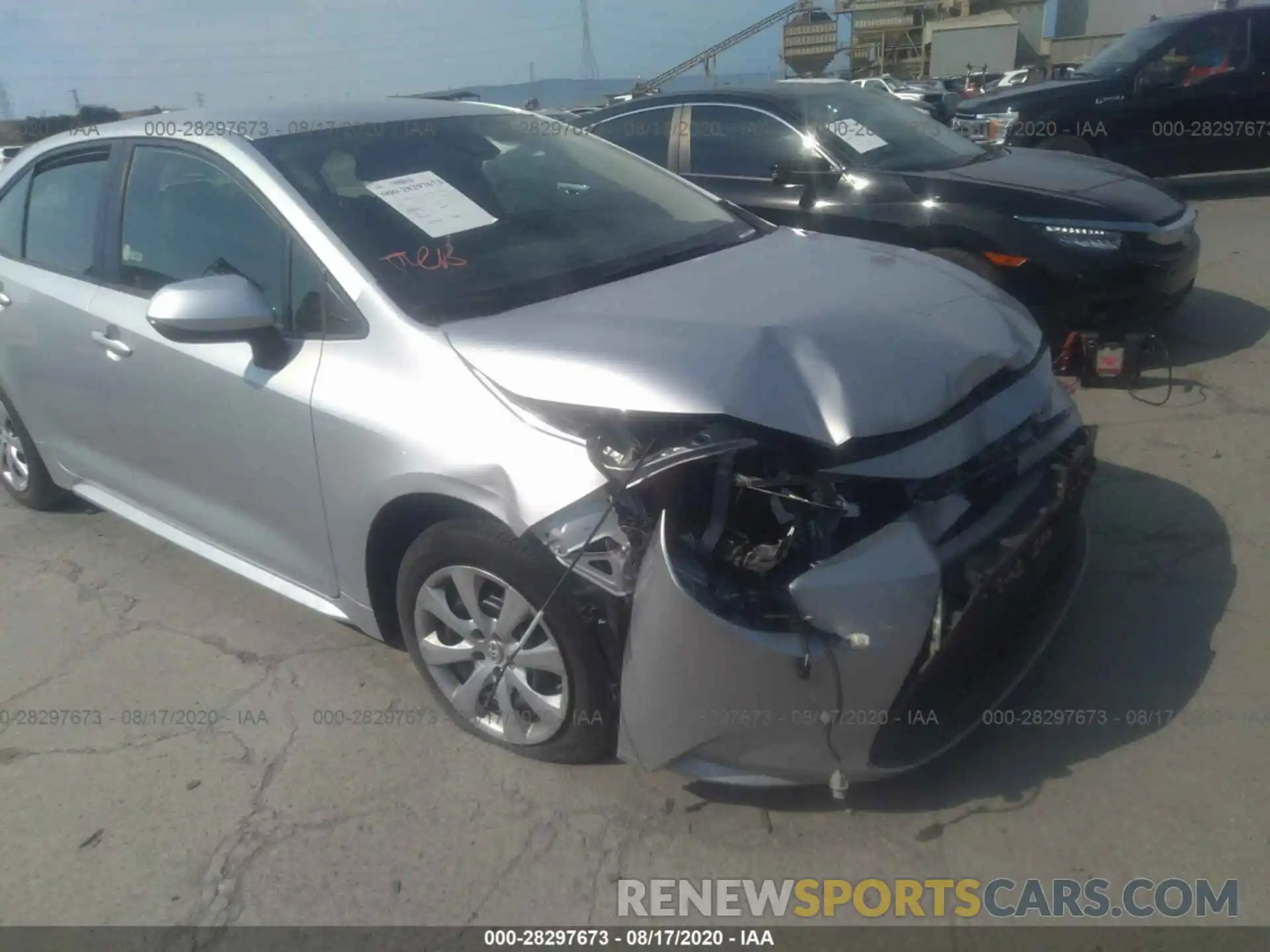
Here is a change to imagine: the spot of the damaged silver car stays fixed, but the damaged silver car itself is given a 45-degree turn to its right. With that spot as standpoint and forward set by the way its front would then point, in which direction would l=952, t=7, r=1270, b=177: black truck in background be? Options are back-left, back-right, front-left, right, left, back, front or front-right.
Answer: back-left

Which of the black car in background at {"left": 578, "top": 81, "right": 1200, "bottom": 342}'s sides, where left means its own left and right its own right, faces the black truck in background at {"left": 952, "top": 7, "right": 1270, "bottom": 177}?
left

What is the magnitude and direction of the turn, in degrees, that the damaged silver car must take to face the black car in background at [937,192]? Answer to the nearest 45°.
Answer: approximately 90° to its left

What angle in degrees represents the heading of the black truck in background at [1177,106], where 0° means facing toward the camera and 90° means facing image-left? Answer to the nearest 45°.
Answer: approximately 90°

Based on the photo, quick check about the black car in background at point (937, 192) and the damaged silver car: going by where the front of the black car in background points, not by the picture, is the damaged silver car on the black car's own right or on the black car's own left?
on the black car's own right

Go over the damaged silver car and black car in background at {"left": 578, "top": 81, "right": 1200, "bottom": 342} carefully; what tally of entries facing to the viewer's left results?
0

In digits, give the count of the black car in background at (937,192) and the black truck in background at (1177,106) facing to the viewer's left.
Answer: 1
